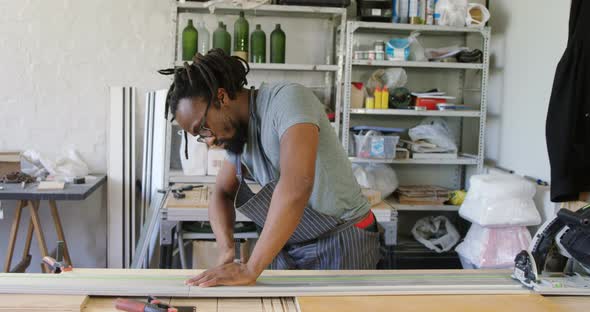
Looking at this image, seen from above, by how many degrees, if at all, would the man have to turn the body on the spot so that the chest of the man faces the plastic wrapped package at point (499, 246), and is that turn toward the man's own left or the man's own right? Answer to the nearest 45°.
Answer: approximately 180°

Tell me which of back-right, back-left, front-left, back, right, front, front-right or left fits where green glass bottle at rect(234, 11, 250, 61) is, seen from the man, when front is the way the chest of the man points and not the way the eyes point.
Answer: back-right

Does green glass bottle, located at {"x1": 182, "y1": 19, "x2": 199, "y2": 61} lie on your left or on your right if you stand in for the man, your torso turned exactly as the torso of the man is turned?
on your right

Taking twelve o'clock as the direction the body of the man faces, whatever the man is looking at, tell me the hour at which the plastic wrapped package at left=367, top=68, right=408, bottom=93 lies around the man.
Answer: The plastic wrapped package is roughly at 5 o'clock from the man.

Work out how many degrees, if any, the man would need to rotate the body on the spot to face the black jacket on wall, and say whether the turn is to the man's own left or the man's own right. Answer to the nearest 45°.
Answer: approximately 180°

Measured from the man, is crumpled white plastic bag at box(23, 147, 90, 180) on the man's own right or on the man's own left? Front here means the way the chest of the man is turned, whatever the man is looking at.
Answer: on the man's own right

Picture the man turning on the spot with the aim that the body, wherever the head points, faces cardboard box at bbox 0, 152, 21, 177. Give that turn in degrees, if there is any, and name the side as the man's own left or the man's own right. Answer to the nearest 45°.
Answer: approximately 90° to the man's own right

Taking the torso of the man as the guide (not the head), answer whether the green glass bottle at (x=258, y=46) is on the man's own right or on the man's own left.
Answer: on the man's own right

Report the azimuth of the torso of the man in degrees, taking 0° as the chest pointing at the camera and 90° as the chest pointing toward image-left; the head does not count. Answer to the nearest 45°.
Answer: approximately 45°

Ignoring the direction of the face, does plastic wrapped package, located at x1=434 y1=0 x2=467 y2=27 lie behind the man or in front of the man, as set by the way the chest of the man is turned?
behind
